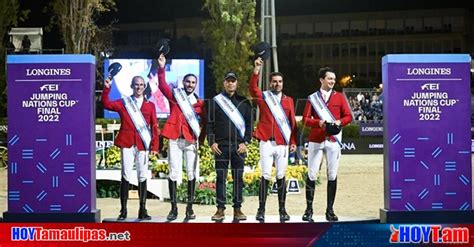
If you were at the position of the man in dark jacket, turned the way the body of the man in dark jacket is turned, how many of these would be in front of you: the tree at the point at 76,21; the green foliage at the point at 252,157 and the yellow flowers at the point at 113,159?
0

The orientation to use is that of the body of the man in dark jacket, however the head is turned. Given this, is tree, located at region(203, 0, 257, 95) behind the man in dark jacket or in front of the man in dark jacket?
behind

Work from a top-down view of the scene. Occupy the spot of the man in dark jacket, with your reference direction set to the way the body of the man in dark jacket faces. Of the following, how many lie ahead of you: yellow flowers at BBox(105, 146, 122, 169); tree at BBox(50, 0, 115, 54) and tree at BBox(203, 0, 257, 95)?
0

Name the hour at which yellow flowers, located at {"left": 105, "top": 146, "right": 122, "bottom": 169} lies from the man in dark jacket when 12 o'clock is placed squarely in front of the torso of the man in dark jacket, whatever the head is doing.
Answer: The yellow flowers is roughly at 5 o'clock from the man in dark jacket.

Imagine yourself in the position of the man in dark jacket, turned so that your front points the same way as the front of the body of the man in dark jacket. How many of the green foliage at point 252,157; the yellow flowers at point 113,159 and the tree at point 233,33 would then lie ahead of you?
0

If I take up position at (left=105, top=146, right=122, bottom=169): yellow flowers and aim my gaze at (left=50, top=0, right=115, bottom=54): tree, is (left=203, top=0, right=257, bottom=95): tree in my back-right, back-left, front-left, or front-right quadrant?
front-right

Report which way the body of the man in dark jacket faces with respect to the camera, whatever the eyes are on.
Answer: toward the camera

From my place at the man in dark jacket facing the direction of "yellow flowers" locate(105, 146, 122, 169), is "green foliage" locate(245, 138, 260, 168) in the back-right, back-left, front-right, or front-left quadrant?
front-right

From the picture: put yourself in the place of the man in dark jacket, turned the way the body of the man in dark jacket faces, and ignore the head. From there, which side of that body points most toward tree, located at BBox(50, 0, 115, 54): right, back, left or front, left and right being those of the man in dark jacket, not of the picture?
back

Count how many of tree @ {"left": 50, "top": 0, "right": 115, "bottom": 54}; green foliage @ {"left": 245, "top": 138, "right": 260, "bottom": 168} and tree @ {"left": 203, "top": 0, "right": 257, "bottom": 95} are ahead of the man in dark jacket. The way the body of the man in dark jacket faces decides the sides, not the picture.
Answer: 0

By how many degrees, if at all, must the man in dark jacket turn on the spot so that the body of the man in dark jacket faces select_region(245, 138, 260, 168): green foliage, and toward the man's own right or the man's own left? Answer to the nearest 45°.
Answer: approximately 180°
